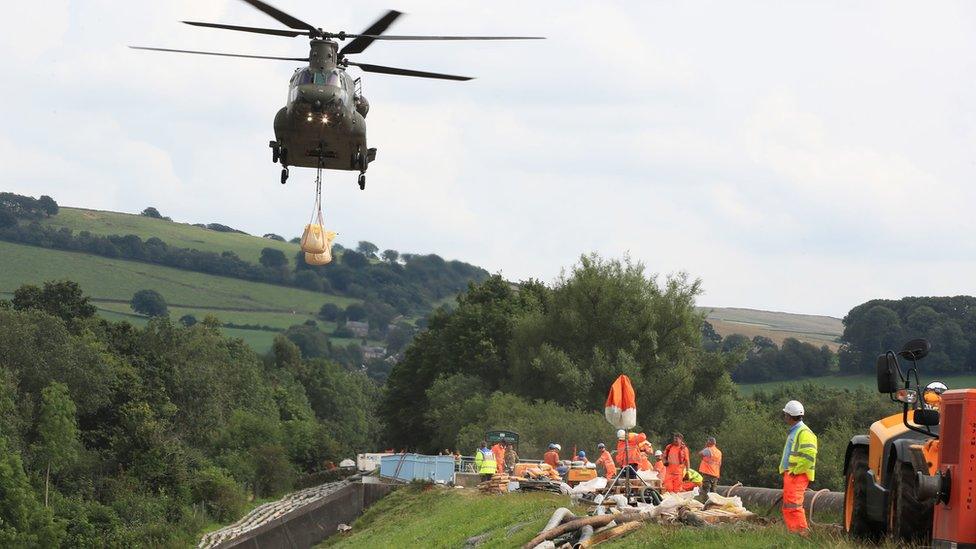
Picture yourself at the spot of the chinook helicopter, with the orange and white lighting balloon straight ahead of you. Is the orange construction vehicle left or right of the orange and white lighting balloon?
right

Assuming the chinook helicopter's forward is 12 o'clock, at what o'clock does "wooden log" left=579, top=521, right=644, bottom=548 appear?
The wooden log is roughly at 11 o'clock from the chinook helicopter.

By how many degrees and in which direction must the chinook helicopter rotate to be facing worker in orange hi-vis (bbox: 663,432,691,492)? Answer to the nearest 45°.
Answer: approximately 90° to its left

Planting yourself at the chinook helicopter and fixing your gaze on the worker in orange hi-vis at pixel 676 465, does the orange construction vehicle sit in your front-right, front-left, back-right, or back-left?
front-right

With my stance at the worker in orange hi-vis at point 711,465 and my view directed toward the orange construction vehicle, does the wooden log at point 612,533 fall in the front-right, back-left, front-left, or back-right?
front-right

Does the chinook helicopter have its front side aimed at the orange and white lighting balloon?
no

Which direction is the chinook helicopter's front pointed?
toward the camera

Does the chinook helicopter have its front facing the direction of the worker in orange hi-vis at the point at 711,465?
no
